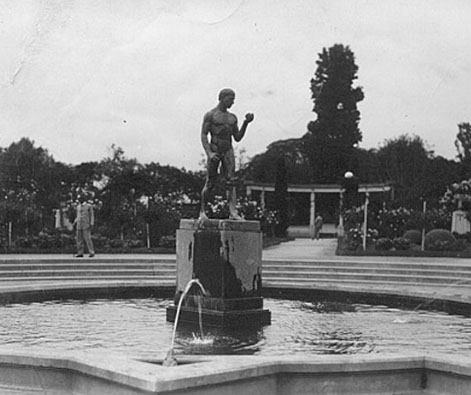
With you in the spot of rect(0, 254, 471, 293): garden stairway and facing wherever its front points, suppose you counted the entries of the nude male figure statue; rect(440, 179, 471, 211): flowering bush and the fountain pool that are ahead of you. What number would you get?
2

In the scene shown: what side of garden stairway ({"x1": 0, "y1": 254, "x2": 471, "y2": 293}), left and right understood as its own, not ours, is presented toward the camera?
front

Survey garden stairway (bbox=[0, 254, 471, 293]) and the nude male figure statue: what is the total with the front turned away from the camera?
0

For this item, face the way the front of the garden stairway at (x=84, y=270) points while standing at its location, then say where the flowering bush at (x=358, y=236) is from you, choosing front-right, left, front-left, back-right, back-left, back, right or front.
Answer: back-left

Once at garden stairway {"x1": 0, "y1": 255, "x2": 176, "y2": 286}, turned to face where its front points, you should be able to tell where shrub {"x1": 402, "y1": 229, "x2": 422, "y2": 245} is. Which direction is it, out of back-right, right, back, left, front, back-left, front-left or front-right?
back-left

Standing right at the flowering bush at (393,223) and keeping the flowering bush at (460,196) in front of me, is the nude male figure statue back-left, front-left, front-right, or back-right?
back-right

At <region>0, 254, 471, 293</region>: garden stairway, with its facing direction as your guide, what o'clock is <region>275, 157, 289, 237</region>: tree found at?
The tree is roughly at 6 o'clock from the garden stairway.

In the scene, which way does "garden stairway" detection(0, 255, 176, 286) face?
toward the camera

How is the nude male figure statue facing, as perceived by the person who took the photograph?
facing the viewer and to the right of the viewer

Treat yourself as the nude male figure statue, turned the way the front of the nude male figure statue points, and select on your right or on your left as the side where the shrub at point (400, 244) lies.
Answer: on your left
